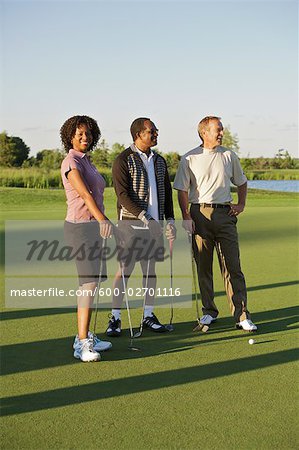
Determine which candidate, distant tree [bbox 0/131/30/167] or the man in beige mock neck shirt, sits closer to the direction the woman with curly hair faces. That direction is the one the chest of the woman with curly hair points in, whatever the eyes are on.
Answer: the man in beige mock neck shirt

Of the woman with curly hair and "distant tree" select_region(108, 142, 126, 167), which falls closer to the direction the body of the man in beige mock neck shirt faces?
the woman with curly hair

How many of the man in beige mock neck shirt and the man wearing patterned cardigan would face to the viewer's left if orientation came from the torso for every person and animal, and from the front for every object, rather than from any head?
0

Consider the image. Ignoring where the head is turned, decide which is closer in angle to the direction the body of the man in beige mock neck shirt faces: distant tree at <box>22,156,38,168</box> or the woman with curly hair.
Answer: the woman with curly hair

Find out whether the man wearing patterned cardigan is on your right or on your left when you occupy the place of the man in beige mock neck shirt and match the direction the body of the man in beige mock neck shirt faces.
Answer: on your right

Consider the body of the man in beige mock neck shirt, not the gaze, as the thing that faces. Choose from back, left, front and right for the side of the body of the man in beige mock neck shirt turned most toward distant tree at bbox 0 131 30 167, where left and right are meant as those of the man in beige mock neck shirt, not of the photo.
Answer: back

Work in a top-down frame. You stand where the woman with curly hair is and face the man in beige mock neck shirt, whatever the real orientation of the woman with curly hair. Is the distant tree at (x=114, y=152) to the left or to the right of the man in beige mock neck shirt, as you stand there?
left

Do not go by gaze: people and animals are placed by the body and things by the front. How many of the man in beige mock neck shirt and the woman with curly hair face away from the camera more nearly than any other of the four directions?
0

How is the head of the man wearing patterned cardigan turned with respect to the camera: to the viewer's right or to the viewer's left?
to the viewer's right

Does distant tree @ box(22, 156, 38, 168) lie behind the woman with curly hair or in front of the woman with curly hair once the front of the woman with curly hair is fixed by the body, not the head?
behind

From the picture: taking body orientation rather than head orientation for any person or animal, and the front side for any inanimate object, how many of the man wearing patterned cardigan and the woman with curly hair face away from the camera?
0

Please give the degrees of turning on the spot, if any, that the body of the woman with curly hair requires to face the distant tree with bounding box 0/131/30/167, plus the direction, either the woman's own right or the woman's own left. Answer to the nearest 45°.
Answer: approximately 135° to the woman's own left

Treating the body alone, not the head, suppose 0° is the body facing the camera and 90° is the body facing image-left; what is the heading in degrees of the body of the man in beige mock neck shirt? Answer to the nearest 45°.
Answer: approximately 0°
